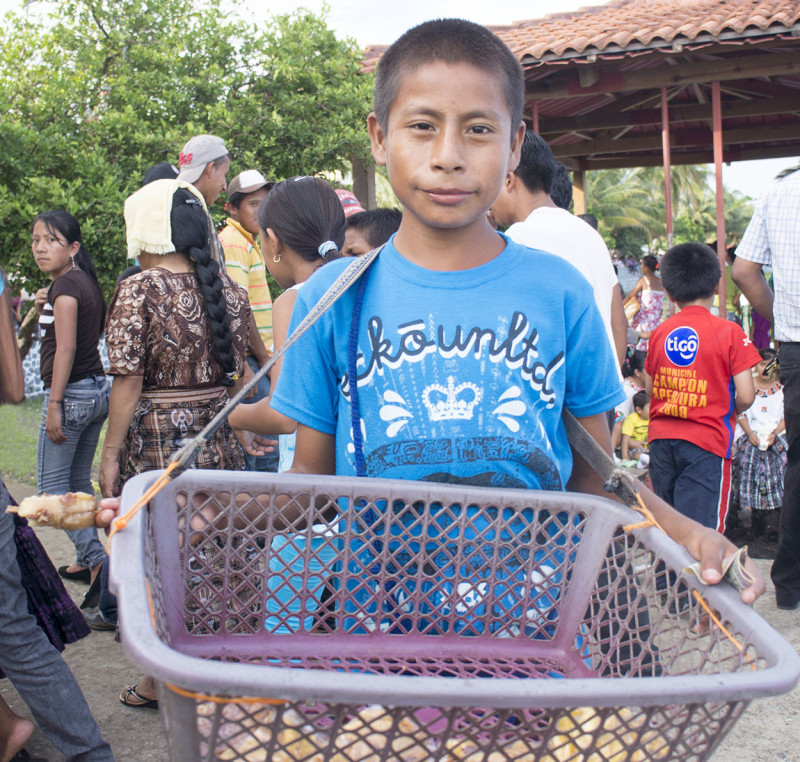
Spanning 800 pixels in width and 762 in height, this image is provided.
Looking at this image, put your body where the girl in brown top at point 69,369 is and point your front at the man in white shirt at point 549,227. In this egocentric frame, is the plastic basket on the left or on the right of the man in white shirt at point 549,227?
right

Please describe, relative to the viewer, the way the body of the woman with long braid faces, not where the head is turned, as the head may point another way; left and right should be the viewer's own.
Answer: facing away from the viewer and to the left of the viewer

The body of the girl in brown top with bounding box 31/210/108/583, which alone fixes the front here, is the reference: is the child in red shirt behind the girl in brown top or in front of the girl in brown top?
behind

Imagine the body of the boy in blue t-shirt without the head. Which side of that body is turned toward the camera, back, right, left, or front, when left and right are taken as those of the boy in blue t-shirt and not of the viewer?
front

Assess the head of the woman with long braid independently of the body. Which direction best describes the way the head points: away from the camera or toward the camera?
away from the camera

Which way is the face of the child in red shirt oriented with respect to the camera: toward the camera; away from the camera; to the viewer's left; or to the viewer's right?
away from the camera

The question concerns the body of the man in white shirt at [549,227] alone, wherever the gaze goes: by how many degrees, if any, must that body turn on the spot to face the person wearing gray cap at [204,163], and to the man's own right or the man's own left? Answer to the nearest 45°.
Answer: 0° — they already face them

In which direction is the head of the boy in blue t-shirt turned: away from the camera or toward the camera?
toward the camera

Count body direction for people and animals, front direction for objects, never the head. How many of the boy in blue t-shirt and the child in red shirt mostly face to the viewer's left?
0

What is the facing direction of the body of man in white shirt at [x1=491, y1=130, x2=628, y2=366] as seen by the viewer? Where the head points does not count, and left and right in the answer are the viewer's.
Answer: facing away from the viewer and to the left of the viewer

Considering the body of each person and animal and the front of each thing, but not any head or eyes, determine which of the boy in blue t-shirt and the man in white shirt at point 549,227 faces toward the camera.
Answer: the boy in blue t-shirt

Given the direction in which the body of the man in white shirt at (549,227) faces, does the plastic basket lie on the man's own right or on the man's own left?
on the man's own left

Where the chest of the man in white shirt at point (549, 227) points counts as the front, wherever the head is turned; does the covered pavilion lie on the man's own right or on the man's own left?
on the man's own right
